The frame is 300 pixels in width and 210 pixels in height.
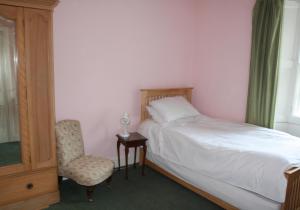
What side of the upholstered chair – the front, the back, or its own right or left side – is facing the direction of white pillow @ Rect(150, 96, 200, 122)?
left

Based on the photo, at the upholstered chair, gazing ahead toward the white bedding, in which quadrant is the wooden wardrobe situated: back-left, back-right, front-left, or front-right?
back-right

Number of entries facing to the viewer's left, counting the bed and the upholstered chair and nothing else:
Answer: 0

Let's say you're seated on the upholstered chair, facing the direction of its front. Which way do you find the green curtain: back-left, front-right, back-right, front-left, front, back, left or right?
front-left

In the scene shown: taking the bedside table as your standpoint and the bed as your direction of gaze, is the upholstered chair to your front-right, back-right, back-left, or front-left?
back-right

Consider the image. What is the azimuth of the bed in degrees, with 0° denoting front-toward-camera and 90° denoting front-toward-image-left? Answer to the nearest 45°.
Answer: approximately 315°

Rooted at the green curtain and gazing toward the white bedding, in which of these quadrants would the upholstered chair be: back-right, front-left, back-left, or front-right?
front-right

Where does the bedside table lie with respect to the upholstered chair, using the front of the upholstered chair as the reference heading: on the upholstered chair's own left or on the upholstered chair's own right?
on the upholstered chair's own left

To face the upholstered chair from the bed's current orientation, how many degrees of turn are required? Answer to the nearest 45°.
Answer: approximately 135° to its right
